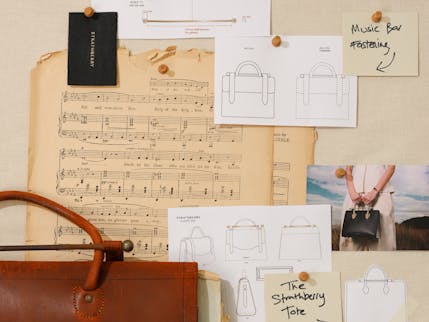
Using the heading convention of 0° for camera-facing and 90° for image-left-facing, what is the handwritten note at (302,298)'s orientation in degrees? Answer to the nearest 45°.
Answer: approximately 0°

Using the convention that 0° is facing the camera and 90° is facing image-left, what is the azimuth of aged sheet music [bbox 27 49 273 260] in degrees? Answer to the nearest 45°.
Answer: approximately 0°

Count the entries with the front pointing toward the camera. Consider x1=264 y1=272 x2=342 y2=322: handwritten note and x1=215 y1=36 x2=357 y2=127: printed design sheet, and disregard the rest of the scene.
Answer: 2
